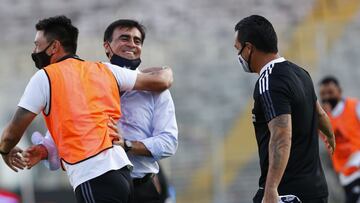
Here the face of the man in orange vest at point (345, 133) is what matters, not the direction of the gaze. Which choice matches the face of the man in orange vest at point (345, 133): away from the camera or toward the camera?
toward the camera

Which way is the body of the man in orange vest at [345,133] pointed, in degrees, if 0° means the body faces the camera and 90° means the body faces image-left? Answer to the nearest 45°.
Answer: approximately 45°

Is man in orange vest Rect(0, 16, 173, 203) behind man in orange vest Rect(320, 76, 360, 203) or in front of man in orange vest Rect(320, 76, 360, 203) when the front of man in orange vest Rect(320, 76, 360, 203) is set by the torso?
in front
